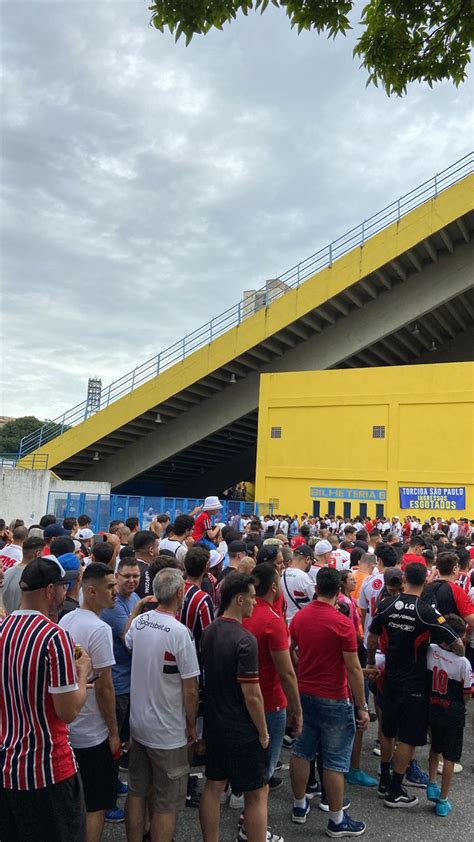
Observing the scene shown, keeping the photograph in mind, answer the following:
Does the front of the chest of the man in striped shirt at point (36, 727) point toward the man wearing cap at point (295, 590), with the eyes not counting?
yes

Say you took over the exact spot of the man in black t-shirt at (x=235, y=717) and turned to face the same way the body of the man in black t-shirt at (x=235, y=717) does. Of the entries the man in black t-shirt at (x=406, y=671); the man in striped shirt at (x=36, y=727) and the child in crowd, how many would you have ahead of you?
2

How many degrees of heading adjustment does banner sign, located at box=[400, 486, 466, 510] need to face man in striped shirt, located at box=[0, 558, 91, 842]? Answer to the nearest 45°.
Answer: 0° — it already faces them

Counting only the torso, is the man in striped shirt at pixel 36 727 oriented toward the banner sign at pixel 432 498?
yes

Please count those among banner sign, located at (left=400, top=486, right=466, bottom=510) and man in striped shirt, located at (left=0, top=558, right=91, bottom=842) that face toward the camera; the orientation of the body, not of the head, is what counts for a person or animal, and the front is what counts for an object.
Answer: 1

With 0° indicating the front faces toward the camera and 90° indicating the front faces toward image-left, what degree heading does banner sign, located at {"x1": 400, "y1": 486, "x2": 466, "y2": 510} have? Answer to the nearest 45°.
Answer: approximately 0°

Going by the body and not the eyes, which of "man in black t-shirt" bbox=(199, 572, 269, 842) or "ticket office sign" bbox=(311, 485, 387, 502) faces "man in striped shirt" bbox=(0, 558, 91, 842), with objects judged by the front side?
the ticket office sign

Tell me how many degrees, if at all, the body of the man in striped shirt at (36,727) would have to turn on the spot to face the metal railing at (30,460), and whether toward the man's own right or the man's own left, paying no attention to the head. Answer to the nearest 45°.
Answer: approximately 45° to the man's own left

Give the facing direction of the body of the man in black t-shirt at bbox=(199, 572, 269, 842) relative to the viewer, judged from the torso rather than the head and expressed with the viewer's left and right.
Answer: facing away from the viewer and to the right of the viewer

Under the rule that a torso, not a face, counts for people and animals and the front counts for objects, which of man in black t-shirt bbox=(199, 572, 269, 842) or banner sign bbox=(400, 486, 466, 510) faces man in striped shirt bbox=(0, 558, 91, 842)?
the banner sign

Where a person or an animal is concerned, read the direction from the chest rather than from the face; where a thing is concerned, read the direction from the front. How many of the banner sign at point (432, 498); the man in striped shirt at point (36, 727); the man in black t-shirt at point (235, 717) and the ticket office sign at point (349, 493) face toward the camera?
2
